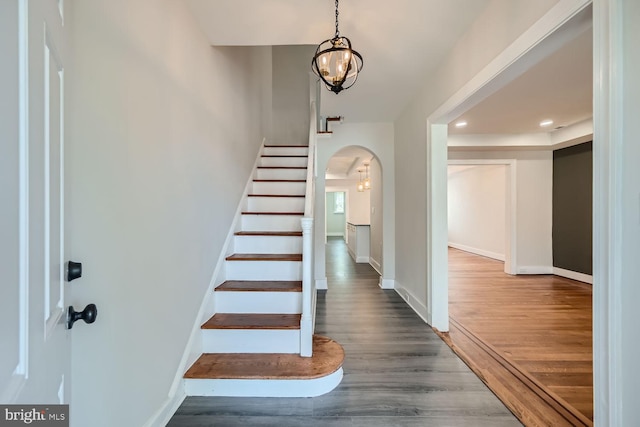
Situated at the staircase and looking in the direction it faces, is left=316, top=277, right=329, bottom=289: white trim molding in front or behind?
behind

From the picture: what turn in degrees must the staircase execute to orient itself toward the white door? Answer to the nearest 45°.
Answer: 0° — it already faces it

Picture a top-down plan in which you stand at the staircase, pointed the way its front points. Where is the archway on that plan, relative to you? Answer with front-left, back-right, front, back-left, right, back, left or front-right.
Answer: back-left

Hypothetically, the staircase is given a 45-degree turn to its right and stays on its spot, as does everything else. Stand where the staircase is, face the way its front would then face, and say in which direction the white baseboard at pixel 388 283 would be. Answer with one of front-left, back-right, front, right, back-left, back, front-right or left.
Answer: back

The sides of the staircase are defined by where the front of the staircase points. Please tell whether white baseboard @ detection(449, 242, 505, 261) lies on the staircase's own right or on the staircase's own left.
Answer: on the staircase's own left

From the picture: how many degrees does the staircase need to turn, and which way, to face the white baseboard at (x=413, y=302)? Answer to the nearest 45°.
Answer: approximately 135° to its left

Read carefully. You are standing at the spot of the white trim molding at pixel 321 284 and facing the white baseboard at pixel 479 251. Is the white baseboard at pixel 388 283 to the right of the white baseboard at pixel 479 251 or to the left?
right

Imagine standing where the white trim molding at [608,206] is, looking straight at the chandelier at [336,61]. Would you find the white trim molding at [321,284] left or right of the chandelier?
right

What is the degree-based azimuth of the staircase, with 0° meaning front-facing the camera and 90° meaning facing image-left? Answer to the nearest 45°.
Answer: approximately 0°
